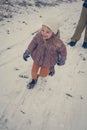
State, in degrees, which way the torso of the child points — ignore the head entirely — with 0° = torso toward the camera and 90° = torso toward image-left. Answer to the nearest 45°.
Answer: approximately 45°
